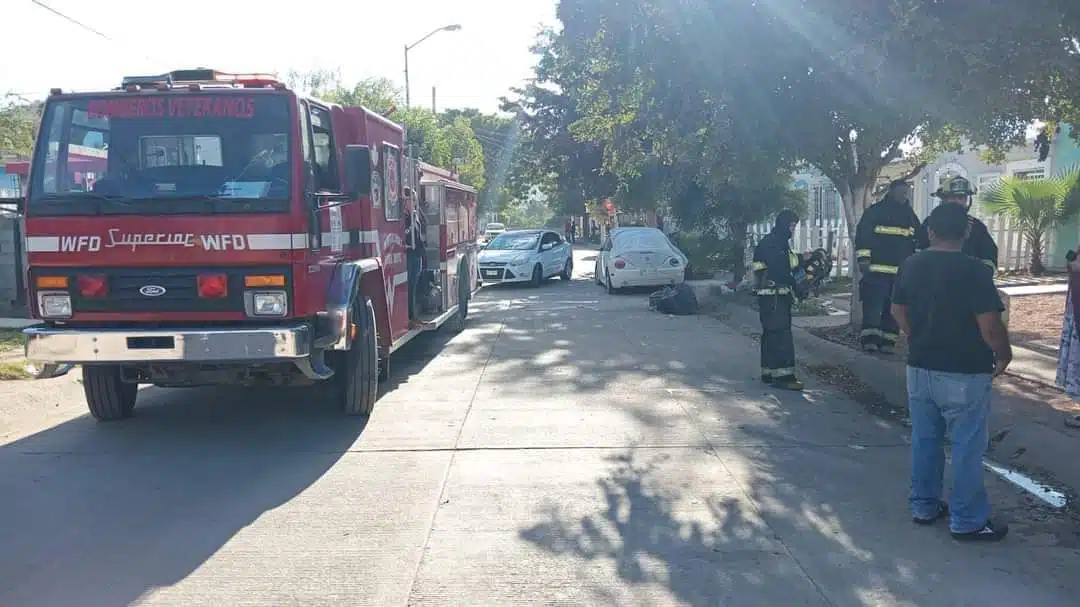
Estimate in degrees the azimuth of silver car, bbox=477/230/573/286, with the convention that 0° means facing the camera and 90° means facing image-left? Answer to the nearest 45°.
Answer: approximately 45°

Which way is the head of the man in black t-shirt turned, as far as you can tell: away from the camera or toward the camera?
away from the camera

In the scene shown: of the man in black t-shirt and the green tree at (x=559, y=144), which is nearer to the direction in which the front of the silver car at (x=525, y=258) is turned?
the man in black t-shirt

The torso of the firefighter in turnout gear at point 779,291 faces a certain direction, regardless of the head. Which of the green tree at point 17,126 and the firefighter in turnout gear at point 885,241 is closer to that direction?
the firefighter in turnout gear

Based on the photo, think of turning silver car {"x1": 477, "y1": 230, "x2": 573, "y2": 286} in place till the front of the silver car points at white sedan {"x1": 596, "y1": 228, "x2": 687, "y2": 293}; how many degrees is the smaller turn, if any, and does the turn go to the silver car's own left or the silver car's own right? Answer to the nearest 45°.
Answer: approximately 90° to the silver car's own left

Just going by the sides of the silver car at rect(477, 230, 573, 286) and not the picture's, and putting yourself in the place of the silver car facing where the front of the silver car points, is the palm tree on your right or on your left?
on your left

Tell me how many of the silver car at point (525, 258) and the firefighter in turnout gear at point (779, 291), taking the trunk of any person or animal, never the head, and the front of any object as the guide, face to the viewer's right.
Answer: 1

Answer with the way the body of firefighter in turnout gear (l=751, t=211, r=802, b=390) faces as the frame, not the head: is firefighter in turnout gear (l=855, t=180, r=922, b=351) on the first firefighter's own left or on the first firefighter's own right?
on the first firefighter's own left

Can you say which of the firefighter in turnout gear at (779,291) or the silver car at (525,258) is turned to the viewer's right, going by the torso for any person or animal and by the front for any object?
the firefighter in turnout gear

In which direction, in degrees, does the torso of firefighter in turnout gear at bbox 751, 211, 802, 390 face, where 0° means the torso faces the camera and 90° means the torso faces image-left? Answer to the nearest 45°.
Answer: approximately 270°

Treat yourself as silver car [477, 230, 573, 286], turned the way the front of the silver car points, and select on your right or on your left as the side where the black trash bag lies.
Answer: on your left

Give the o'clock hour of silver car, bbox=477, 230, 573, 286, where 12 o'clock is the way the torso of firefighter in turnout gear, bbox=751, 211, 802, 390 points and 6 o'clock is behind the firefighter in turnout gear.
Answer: The silver car is roughly at 8 o'clock from the firefighter in turnout gear.
